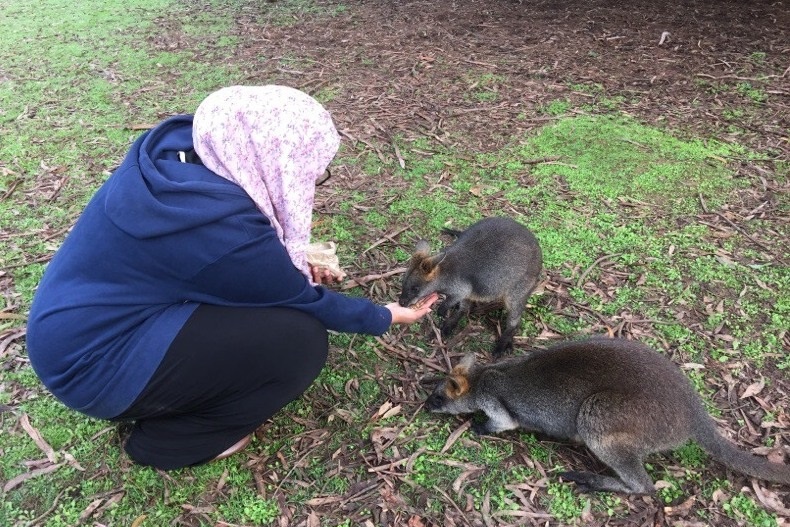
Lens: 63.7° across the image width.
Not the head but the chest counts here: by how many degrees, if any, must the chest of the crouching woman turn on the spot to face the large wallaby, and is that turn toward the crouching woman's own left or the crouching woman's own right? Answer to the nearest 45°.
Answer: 0° — they already face it

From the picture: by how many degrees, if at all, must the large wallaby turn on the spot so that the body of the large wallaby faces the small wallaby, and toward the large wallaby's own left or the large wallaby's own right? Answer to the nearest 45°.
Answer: approximately 45° to the large wallaby's own right

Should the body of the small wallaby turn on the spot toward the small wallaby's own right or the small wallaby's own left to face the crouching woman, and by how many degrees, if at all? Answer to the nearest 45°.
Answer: approximately 45° to the small wallaby's own left

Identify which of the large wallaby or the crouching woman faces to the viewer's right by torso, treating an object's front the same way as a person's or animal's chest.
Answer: the crouching woman

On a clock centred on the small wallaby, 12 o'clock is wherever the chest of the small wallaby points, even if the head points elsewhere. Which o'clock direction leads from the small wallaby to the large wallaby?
The large wallaby is roughly at 8 o'clock from the small wallaby.

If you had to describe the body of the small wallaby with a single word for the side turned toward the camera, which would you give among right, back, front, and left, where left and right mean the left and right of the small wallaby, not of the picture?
left

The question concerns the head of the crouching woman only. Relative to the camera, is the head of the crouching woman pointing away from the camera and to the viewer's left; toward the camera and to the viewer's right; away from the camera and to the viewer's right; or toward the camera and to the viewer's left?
away from the camera and to the viewer's right

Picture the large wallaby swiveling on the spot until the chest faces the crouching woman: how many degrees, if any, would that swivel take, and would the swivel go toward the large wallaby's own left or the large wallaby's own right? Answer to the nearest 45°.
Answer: approximately 45° to the large wallaby's own left

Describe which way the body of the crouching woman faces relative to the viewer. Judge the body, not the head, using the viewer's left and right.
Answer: facing to the right of the viewer

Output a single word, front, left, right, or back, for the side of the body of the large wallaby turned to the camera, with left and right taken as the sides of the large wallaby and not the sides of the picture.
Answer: left

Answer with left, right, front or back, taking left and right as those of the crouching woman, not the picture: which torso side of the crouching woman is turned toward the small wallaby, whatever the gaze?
front
